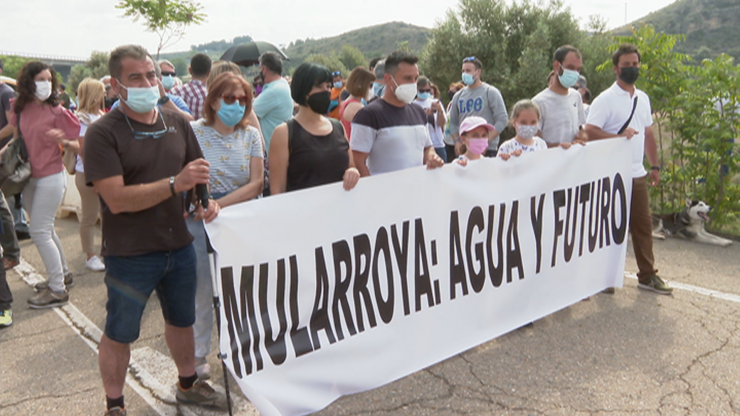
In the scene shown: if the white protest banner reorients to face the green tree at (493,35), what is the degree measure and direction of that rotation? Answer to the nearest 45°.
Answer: approximately 135° to its left

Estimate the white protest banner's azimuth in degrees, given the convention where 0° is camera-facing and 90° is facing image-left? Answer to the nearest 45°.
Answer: approximately 315°

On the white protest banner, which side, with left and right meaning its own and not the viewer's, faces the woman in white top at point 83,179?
back

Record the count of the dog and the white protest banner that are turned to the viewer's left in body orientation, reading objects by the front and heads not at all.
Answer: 0
